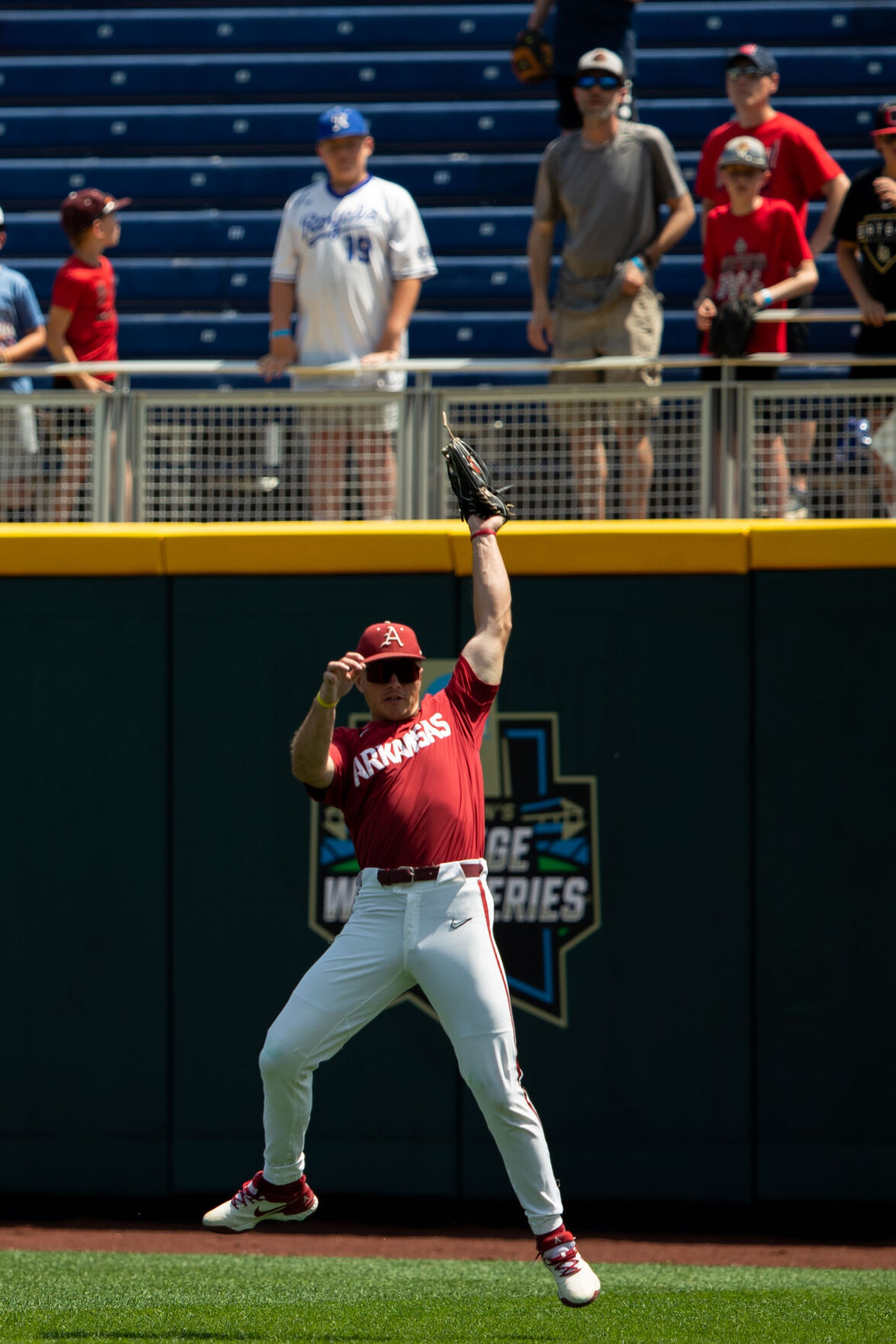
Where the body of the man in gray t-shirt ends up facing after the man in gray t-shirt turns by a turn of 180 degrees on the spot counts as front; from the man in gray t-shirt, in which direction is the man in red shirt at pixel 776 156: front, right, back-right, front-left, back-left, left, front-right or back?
front-right

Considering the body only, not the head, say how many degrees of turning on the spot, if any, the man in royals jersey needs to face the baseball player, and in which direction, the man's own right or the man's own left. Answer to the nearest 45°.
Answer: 0° — they already face them

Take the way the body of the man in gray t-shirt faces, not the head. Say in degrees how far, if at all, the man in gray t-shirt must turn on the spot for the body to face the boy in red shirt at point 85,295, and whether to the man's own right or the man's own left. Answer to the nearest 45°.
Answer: approximately 90° to the man's own right

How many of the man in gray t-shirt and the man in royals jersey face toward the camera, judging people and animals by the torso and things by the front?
2
